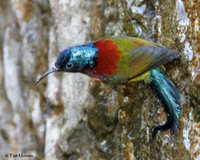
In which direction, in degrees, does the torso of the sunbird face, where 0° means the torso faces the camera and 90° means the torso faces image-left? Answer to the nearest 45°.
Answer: approximately 90°
